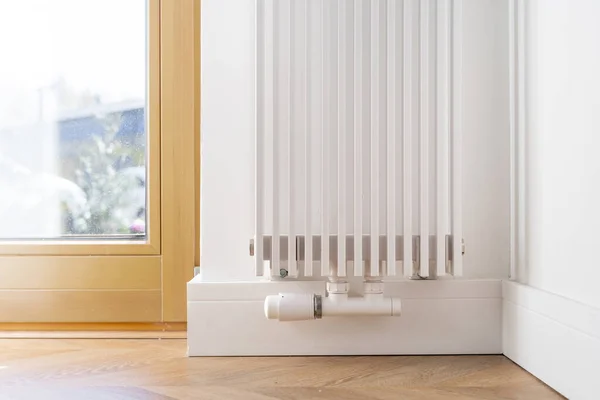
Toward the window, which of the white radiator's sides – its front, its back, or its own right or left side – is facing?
right

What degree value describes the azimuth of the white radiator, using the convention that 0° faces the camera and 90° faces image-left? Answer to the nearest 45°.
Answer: approximately 0°
